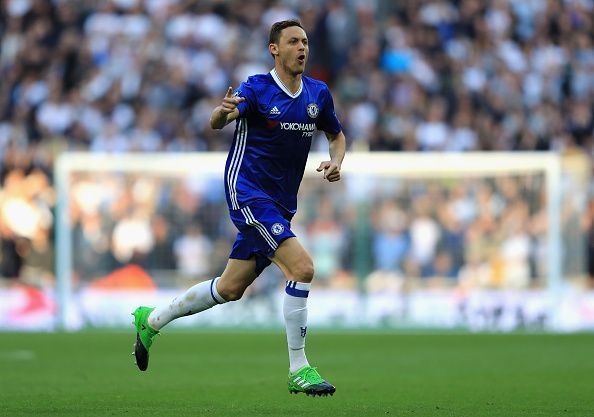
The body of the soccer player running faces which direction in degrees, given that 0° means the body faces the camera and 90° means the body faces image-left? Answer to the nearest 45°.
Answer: approximately 315°
